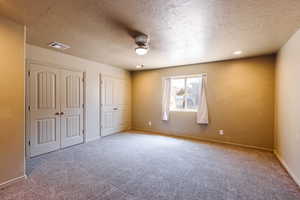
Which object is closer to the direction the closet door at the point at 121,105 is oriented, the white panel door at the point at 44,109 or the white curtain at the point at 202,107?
the white curtain

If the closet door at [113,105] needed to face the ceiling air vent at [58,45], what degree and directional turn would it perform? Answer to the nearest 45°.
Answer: approximately 90° to its right

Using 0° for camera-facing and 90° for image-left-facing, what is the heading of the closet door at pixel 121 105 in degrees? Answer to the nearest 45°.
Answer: approximately 315°

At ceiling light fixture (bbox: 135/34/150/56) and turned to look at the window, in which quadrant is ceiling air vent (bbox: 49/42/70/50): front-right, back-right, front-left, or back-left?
back-left

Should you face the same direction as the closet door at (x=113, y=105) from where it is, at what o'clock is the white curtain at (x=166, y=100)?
The white curtain is roughly at 11 o'clock from the closet door.

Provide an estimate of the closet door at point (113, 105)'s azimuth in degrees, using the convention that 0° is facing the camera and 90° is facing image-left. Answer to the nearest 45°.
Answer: approximately 315°

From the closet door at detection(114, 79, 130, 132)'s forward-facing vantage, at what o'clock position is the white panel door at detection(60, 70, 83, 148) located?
The white panel door is roughly at 3 o'clock from the closet door.

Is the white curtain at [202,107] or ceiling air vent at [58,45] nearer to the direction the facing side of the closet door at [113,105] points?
the white curtain

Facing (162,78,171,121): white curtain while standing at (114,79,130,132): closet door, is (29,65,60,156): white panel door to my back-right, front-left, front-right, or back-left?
back-right

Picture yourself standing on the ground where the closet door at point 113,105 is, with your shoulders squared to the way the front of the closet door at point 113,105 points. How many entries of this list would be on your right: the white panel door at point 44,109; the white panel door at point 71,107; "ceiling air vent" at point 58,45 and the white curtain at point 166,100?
3
